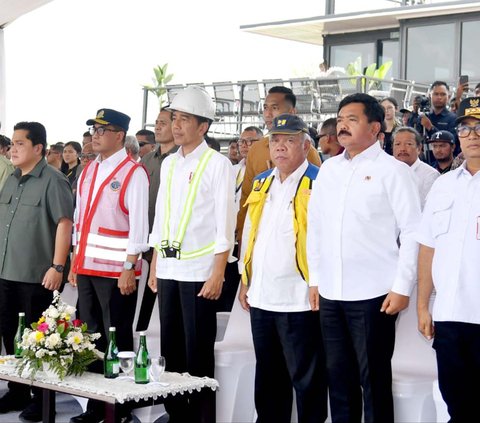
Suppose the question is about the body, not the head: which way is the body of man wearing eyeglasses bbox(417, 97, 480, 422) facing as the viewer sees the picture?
toward the camera

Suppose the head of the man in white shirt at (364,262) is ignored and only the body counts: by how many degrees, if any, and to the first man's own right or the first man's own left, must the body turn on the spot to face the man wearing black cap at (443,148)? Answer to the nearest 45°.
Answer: approximately 135° to the first man's own right

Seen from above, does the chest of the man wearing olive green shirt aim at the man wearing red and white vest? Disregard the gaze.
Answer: no

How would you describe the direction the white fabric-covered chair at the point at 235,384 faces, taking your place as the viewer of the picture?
facing the viewer and to the left of the viewer

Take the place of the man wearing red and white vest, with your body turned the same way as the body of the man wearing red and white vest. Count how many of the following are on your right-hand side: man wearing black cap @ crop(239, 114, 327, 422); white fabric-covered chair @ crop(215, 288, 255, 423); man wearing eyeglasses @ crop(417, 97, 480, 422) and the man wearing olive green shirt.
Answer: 1

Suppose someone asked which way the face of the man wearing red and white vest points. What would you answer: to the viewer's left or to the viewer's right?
to the viewer's left

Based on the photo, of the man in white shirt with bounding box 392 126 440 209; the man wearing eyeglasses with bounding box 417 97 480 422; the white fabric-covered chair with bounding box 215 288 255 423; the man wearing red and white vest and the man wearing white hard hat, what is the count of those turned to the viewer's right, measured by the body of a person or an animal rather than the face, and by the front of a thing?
0

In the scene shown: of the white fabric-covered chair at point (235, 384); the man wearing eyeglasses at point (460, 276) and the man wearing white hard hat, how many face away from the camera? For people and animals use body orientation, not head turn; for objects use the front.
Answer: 0

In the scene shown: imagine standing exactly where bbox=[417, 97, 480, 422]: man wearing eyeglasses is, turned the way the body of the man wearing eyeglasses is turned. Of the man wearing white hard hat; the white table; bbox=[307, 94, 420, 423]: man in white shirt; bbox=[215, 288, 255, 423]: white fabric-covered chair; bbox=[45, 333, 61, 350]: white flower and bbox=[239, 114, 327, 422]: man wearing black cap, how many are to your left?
0

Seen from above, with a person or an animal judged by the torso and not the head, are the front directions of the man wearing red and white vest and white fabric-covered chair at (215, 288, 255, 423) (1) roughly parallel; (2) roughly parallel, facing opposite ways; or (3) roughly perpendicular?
roughly parallel

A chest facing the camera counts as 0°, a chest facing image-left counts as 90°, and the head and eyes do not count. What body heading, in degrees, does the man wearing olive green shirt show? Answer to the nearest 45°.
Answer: approximately 45°

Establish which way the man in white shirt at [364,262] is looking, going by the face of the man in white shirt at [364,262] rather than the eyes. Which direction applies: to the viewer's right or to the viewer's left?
to the viewer's left

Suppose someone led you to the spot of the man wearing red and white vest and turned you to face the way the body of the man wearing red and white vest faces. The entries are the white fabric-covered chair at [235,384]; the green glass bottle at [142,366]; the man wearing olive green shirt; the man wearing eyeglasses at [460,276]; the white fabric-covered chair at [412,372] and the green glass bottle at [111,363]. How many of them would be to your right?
1

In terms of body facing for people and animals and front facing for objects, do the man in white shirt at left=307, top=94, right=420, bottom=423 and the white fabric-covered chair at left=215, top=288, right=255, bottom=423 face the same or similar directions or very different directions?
same or similar directions

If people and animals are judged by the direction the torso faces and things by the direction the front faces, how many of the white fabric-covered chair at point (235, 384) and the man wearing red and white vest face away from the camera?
0

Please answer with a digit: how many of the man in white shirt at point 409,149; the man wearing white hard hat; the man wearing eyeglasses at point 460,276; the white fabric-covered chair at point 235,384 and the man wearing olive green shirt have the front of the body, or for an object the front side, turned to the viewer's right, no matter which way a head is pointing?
0

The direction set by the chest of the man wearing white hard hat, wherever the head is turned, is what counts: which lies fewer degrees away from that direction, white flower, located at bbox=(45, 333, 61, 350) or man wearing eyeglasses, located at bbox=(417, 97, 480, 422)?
the white flower
